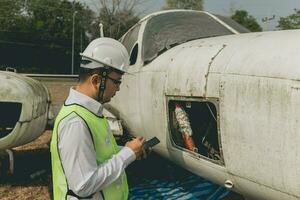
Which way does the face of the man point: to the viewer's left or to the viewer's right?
to the viewer's right

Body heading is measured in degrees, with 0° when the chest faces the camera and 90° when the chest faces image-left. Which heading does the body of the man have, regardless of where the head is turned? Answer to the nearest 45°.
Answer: approximately 270°

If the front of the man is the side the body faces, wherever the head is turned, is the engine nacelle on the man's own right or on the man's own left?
on the man's own left

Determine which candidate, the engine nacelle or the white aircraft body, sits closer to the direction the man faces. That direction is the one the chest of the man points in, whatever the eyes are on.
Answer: the white aircraft body
